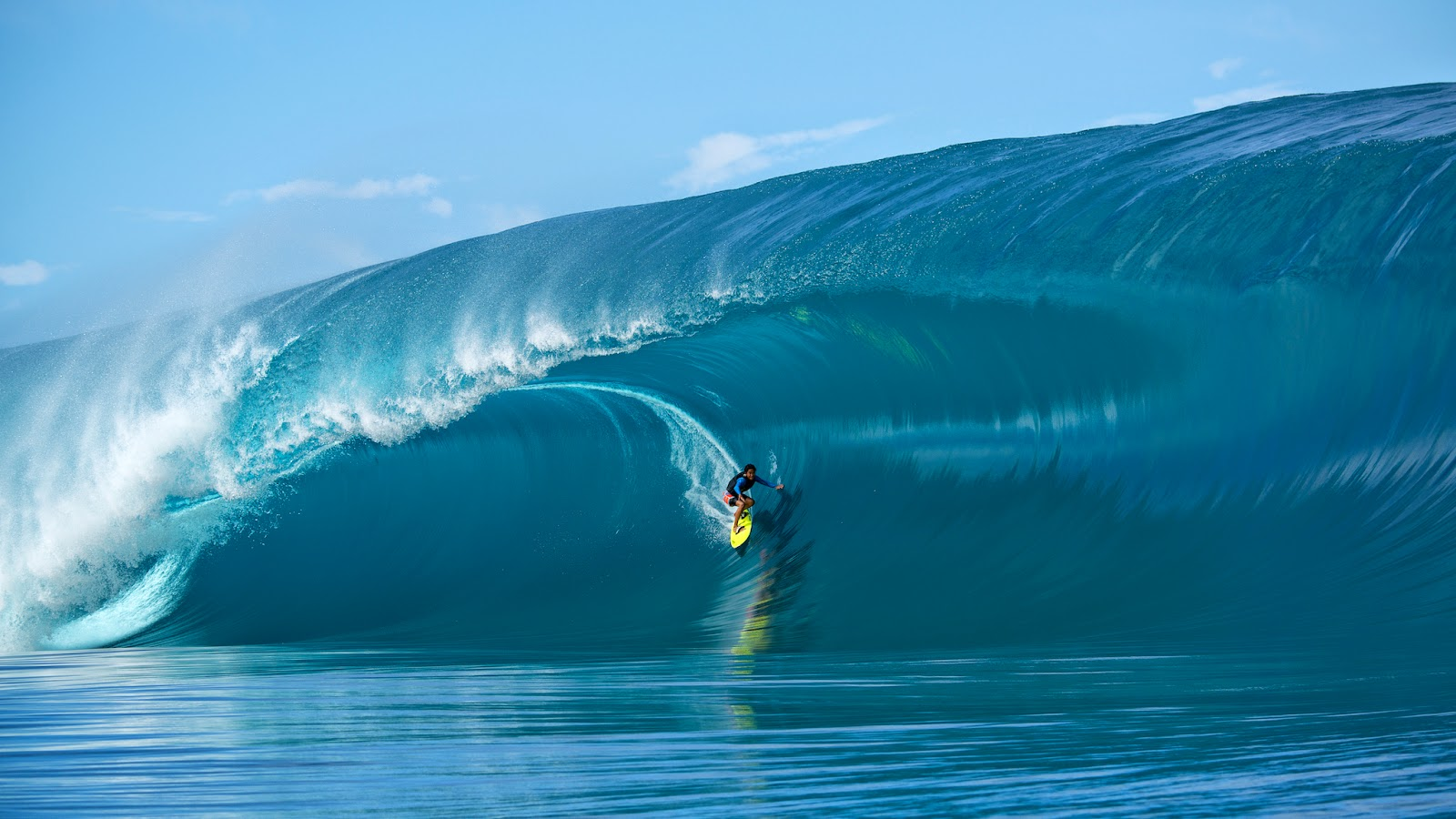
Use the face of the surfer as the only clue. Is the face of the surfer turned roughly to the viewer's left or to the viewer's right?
to the viewer's right

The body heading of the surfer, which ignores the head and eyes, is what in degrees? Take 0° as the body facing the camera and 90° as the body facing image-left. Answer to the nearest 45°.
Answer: approximately 315°
